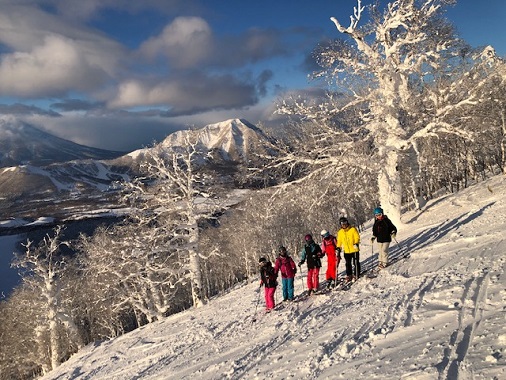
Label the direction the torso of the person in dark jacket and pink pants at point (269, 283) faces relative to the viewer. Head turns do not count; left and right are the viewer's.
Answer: facing the viewer and to the left of the viewer

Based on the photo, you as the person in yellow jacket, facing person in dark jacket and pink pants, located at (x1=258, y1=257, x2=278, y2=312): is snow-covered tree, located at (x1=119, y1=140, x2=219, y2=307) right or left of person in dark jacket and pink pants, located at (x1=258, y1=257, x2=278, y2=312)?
right

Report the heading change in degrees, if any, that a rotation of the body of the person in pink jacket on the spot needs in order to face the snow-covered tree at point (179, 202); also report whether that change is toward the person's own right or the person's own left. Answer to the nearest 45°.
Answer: approximately 135° to the person's own right
